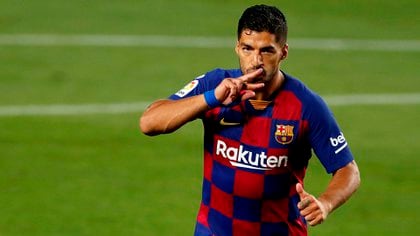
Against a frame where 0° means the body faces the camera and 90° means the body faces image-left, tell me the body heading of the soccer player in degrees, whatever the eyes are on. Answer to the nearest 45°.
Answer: approximately 0°
